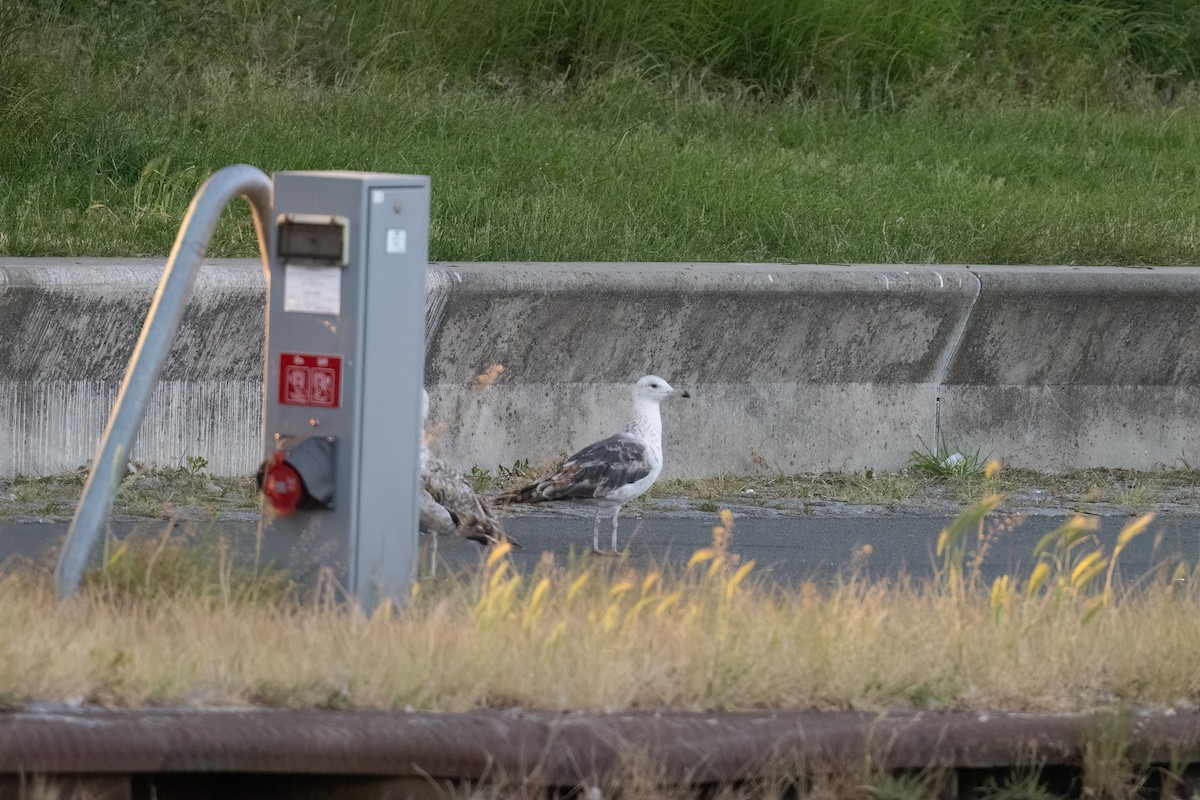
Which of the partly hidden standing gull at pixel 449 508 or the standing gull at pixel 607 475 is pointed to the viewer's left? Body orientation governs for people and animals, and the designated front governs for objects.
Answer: the partly hidden standing gull

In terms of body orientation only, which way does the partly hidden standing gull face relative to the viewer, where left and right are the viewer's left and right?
facing to the left of the viewer

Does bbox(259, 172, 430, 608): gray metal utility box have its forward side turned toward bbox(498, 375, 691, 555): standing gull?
no

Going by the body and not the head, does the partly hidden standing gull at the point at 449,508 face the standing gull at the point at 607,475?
no

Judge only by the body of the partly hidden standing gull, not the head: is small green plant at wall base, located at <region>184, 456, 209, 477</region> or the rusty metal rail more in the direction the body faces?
the small green plant at wall base

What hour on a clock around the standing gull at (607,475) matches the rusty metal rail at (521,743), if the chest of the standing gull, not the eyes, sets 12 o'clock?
The rusty metal rail is roughly at 3 o'clock from the standing gull.

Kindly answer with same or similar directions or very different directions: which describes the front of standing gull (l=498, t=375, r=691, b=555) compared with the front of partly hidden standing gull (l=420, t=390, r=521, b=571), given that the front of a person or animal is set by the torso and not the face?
very different directions

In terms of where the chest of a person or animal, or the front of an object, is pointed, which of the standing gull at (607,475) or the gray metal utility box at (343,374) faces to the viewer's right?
the standing gull

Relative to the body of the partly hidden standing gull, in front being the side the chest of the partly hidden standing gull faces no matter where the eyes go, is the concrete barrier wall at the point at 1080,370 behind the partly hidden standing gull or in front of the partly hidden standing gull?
behind

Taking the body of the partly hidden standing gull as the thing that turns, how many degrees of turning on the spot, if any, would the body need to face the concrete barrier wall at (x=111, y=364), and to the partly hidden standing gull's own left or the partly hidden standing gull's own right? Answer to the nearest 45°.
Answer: approximately 45° to the partly hidden standing gull's own right

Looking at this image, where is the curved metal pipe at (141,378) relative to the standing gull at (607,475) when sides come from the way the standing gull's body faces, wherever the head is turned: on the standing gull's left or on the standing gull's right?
on the standing gull's right

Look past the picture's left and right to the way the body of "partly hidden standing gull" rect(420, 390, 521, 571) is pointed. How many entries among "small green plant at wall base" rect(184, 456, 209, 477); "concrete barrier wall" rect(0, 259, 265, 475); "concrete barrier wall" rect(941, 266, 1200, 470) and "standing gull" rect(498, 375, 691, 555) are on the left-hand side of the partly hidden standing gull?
0

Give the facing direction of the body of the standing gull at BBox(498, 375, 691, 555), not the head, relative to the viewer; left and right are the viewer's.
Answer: facing to the right of the viewer

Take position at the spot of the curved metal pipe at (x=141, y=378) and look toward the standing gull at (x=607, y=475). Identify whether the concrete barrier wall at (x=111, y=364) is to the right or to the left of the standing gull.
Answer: left

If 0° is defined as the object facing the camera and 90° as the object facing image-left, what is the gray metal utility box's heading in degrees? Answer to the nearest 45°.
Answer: approximately 45°

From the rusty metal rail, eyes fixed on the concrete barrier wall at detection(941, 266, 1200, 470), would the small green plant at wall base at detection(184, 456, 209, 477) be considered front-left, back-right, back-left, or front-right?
front-left

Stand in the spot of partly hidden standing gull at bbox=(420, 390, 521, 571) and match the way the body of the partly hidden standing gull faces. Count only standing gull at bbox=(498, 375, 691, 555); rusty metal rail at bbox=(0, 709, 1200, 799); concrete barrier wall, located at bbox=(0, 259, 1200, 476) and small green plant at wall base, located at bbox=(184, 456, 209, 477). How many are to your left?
1

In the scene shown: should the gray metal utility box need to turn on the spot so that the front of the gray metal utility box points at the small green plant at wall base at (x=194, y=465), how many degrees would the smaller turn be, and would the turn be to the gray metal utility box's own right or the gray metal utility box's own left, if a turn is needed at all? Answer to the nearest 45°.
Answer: approximately 135° to the gray metal utility box's own right

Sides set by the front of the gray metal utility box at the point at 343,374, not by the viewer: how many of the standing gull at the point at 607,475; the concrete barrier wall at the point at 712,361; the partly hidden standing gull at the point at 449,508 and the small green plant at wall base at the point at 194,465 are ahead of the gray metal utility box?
0

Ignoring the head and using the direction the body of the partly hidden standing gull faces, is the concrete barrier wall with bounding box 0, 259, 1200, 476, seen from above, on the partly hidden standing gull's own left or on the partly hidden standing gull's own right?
on the partly hidden standing gull's own right

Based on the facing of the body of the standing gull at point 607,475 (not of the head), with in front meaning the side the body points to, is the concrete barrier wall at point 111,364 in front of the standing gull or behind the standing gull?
behind
